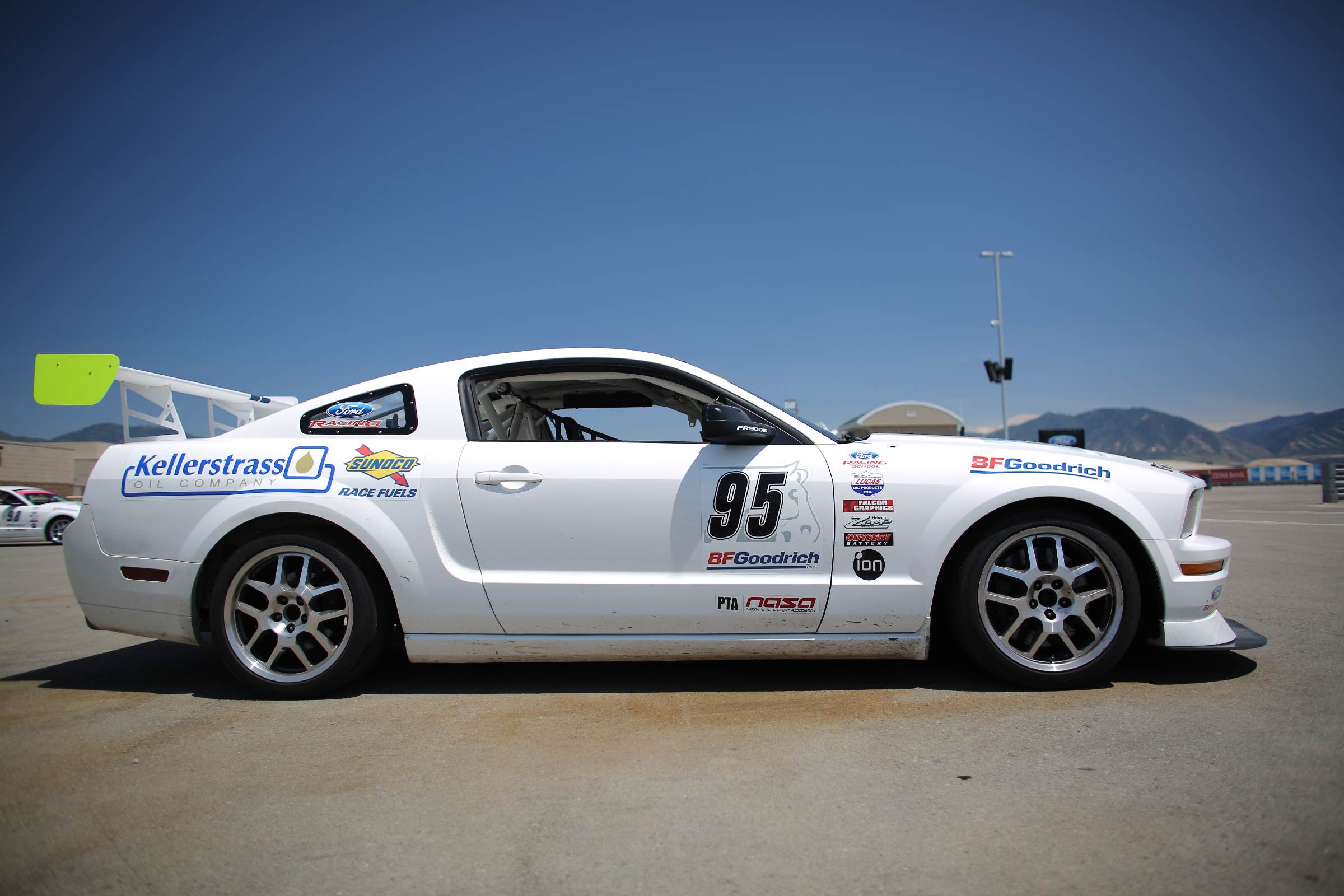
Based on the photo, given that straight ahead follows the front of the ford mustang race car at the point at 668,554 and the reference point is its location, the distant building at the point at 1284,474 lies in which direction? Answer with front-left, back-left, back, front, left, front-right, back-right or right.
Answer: front-left

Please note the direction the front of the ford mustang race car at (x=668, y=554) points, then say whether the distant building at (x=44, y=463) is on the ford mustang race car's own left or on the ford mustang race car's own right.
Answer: on the ford mustang race car's own left

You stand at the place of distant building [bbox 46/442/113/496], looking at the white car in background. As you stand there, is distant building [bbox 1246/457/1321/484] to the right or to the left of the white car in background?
left

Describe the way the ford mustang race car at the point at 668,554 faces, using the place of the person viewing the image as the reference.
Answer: facing to the right of the viewer

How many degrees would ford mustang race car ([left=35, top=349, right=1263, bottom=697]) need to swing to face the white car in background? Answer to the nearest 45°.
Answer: approximately 135° to its left
